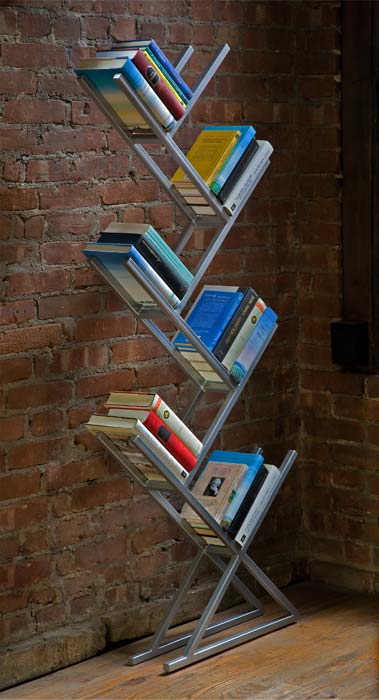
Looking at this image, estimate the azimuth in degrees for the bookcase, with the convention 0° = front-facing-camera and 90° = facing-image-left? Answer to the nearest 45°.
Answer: approximately 315°
